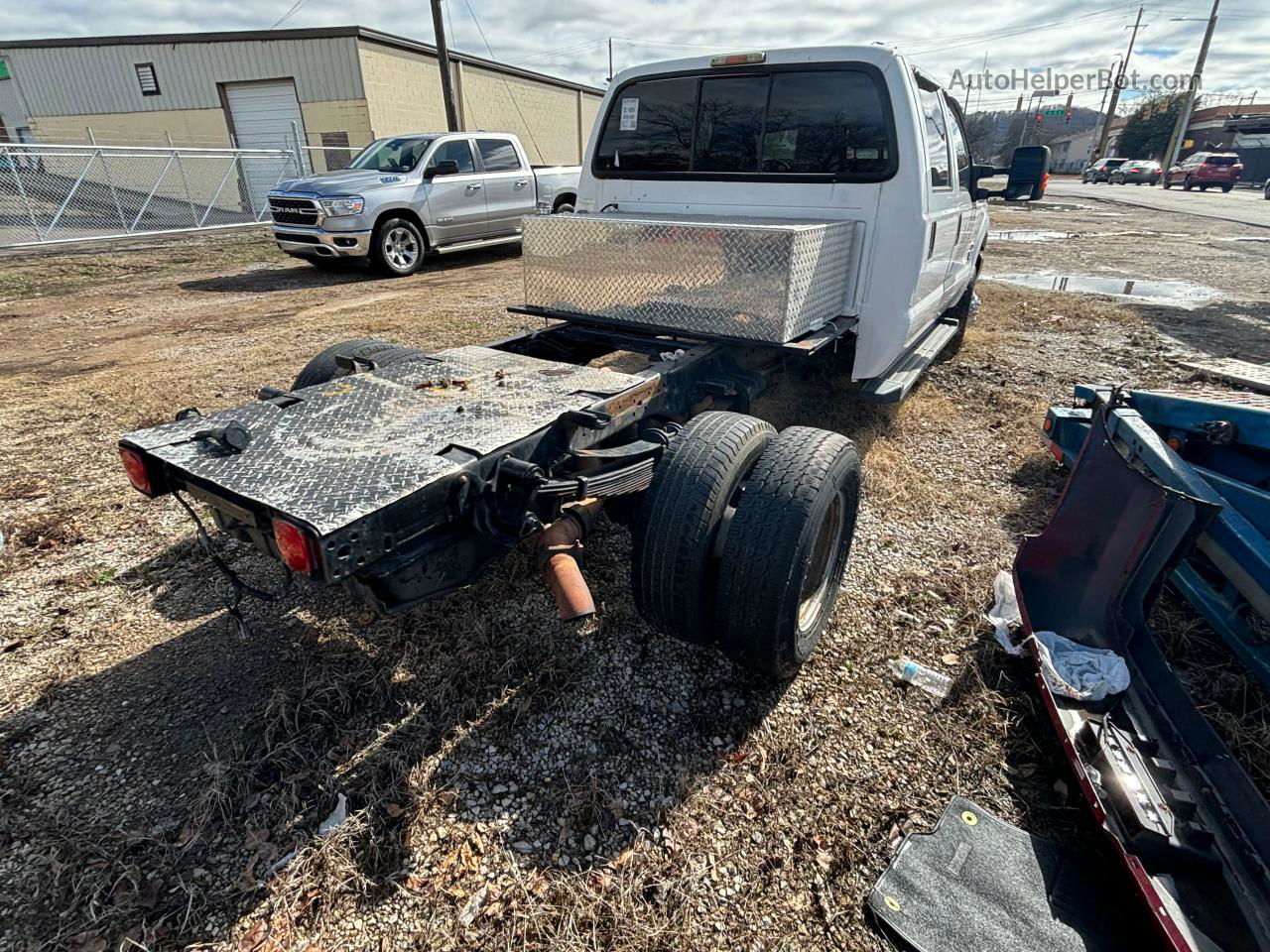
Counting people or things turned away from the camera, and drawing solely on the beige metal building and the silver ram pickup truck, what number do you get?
0

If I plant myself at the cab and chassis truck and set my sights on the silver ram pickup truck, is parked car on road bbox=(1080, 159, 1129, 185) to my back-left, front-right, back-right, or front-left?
front-right

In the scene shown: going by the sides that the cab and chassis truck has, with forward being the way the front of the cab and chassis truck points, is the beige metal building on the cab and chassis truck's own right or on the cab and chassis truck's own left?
on the cab and chassis truck's own left

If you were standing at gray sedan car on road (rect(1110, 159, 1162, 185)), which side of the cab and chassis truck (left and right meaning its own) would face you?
front

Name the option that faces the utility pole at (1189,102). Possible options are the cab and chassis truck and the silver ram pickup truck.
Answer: the cab and chassis truck

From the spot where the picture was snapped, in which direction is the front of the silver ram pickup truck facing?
facing the viewer and to the left of the viewer

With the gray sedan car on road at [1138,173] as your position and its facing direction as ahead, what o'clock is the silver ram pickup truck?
The silver ram pickup truck is roughly at 8 o'clock from the gray sedan car on road.

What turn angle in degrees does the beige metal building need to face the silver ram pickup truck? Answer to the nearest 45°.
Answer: approximately 45° to its left

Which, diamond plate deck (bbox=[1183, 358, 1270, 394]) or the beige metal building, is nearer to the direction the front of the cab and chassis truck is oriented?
the diamond plate deck

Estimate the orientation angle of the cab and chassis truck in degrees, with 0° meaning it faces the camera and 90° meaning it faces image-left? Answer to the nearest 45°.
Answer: approximately 225°

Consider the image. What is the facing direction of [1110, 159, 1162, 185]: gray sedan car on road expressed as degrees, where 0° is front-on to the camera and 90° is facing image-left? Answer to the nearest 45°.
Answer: approximately 135°

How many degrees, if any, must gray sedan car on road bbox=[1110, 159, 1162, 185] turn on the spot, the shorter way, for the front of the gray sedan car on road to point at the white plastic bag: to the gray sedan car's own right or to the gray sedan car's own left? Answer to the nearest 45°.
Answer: approximately 135° to the gray sedan car's own left

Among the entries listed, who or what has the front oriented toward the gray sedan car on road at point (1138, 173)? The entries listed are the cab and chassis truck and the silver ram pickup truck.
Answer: the cab and chassis truck

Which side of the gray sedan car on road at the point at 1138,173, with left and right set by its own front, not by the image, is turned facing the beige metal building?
left

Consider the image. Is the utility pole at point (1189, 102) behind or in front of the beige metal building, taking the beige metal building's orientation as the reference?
behind

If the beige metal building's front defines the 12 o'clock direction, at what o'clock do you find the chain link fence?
The chain link fence is roughly at 11 o'clock from the beige metal building.

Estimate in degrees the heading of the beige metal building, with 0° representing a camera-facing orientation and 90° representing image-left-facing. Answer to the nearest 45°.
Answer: approximately 45°
